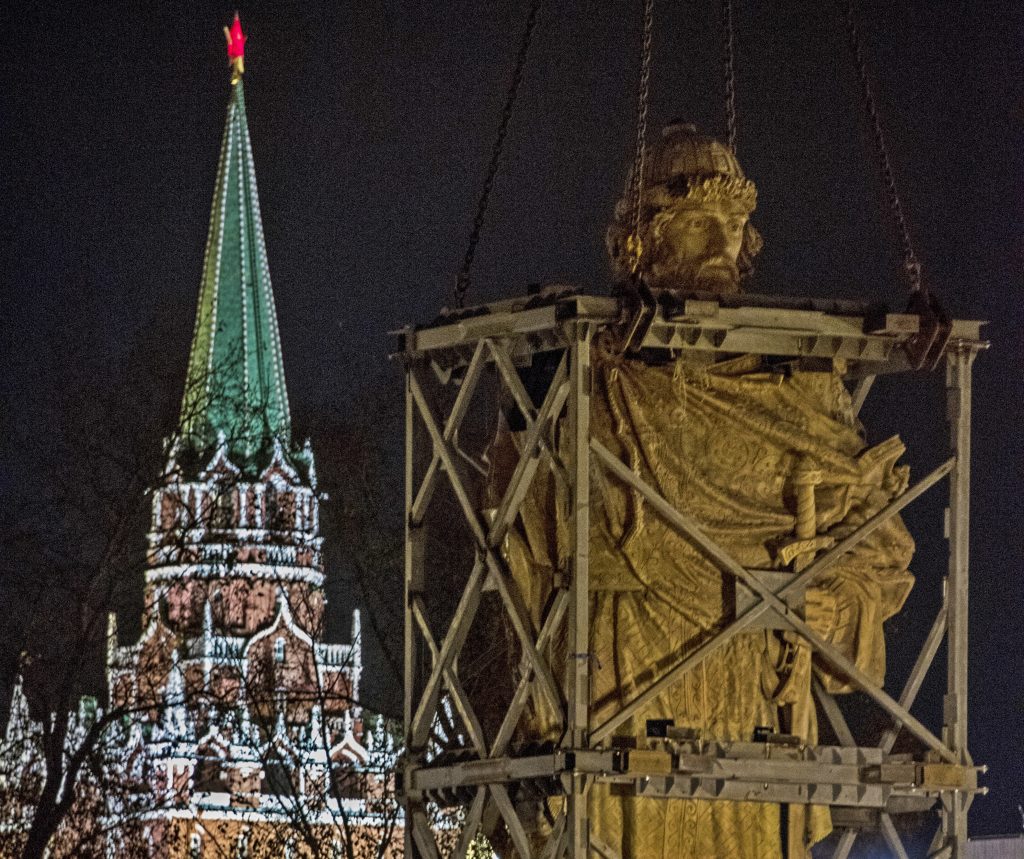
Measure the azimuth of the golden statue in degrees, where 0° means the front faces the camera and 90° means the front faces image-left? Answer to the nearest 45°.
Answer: approximately 315°
